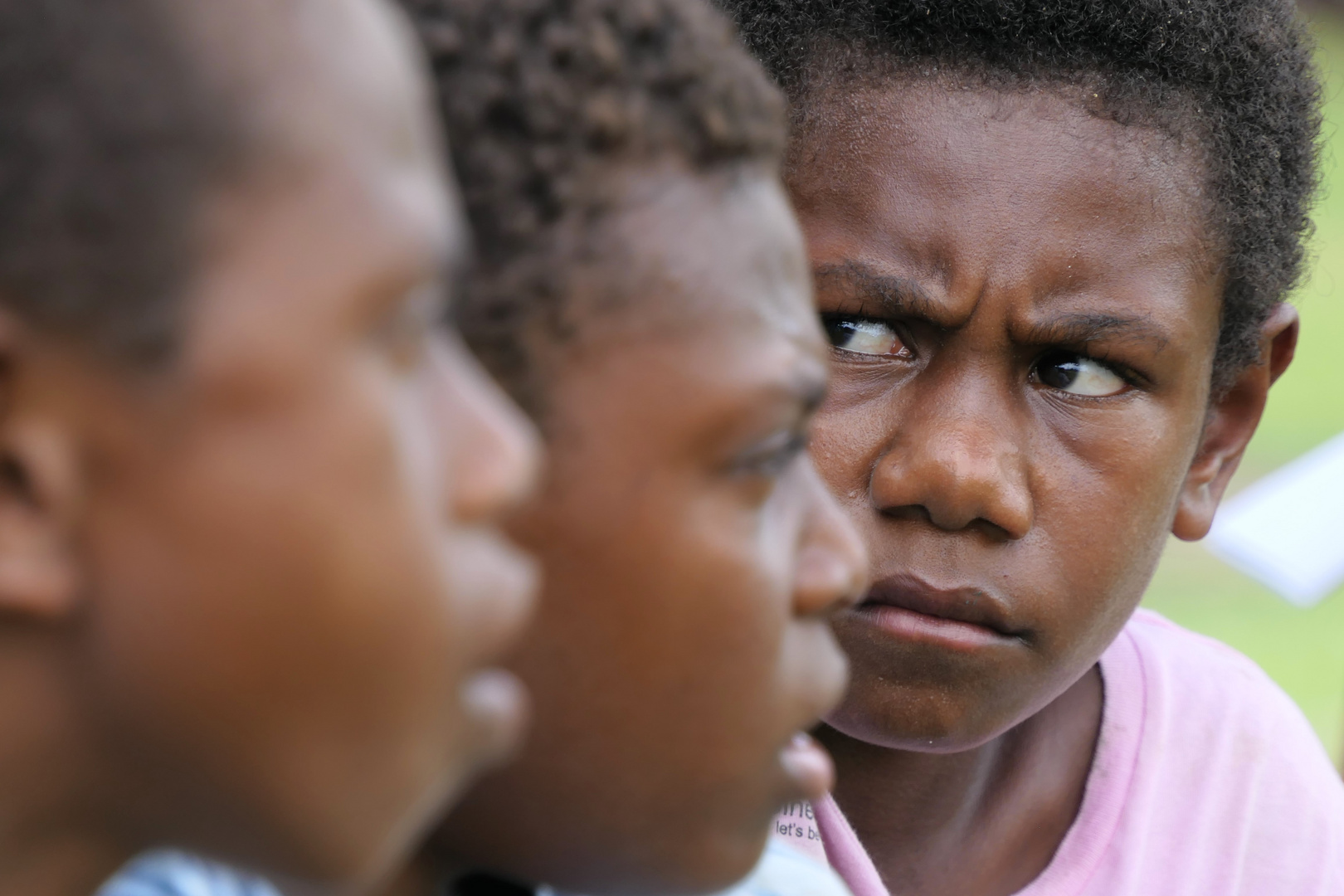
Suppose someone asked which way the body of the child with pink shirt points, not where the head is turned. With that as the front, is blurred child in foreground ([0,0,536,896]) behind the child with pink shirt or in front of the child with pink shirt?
in front

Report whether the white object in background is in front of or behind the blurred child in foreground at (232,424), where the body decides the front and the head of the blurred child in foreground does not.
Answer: in front

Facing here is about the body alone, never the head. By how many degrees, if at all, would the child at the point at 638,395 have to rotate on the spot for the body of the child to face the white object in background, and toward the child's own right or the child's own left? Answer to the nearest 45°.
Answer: approximately 45° to the child's own left

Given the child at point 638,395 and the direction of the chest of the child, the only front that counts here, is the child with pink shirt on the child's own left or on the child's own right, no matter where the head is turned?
on the child's own left

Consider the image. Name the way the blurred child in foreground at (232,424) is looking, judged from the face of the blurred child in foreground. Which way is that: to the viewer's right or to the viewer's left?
to the viewer's right

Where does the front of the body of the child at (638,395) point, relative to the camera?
to the viewer's right

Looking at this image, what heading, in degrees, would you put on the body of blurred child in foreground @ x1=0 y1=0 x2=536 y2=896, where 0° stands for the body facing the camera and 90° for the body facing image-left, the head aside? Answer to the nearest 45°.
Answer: approximately 270°

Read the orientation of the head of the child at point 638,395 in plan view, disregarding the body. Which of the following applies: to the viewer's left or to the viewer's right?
to the viewer's right

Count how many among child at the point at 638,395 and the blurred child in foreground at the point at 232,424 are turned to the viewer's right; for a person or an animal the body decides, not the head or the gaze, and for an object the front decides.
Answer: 2

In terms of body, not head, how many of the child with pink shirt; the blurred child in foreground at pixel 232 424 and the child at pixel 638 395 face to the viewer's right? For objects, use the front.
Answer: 2

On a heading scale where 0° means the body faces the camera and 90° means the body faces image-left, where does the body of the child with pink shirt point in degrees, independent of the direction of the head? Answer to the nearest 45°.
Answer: approximately 45°
